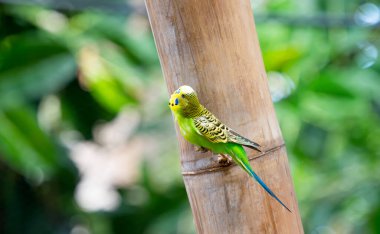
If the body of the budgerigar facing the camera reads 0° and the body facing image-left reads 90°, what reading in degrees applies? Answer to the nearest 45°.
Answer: approximately 90°

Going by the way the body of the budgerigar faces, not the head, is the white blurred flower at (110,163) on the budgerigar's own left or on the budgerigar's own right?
on the budgerigar's own right

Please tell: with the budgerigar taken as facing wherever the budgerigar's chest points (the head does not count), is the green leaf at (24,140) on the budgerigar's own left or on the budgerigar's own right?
on the budgerigar's own right
